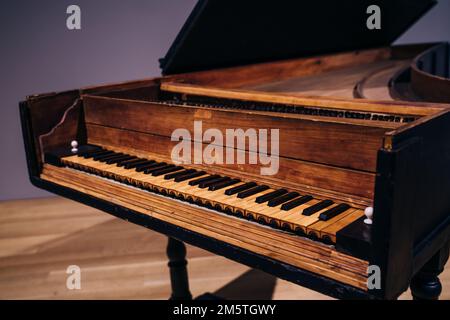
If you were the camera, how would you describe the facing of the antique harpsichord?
facing the viewer and to the left of the viewer
